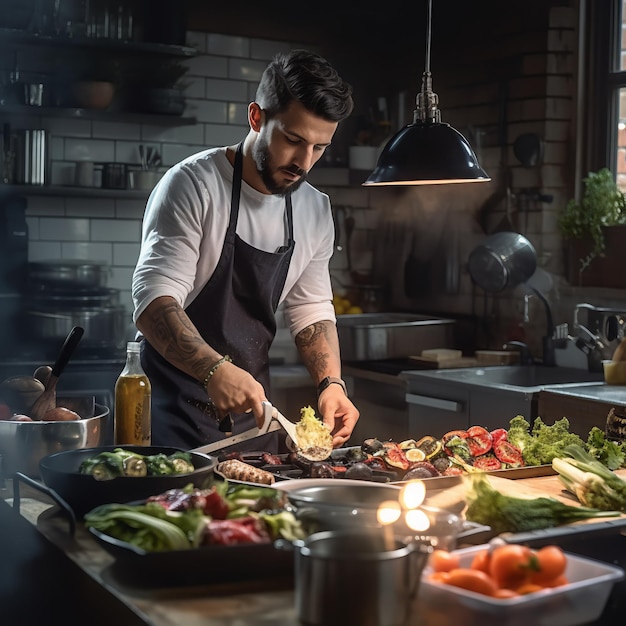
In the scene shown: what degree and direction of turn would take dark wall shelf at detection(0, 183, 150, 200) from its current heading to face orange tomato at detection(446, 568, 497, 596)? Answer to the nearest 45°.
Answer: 0° — it already faces it

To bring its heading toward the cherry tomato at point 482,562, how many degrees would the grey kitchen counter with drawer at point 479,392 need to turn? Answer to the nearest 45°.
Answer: approximately 45° to its left

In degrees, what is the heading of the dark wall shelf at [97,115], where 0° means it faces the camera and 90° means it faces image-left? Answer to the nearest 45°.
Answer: approximately 0°

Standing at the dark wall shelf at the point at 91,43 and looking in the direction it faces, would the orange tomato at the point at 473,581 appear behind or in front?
in front
